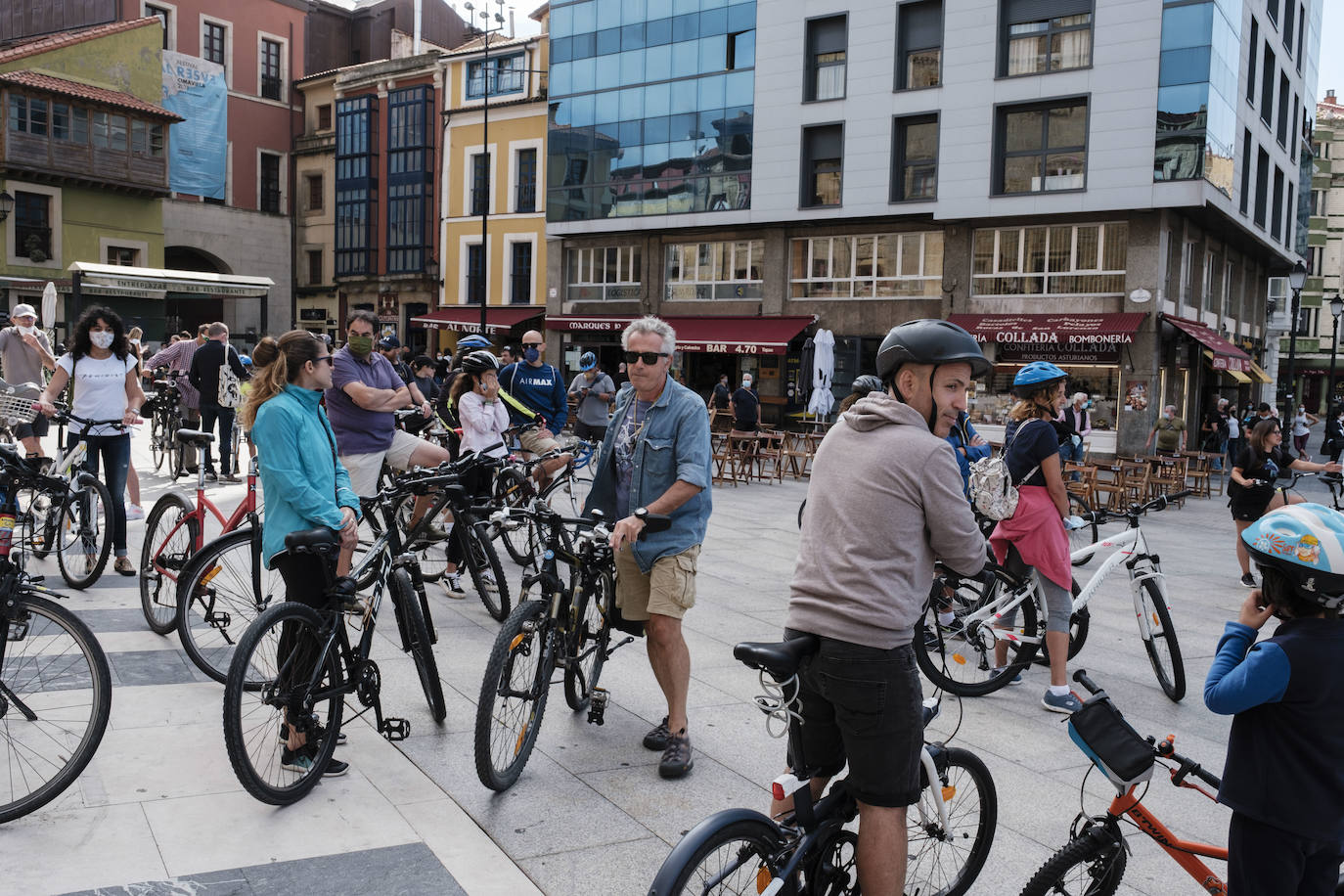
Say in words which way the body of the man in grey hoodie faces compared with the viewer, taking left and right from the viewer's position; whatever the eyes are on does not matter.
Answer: facing away from the viewer and to the right of the viewer

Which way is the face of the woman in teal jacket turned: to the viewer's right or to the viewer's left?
to the viewer's right

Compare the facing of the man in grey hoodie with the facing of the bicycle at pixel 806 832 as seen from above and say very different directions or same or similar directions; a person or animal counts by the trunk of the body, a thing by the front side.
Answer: same or similar directions

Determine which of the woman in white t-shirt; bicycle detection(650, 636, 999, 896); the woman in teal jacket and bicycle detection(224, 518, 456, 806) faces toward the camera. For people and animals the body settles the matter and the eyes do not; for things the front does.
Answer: the woman in white t-shirt

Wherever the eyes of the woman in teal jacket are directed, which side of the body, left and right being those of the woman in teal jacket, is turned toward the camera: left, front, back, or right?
right

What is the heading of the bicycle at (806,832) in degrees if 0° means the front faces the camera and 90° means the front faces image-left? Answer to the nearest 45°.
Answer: approximately 225°

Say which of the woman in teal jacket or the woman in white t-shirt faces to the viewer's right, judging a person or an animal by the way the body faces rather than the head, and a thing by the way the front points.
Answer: the woman in teal jacket

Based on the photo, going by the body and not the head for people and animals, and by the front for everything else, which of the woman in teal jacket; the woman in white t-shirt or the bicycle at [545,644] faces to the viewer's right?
the woman in teal jacket

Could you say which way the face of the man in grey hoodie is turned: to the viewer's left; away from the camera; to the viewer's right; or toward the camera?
to the viewer's right

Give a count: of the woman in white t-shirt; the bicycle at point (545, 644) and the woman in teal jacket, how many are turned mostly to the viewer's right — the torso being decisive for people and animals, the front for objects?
1

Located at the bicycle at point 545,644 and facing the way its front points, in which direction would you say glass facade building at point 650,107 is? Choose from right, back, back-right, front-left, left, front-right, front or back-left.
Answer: back-right

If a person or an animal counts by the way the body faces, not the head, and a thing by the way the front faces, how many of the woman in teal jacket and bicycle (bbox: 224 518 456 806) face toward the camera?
0

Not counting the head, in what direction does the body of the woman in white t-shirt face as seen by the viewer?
toward the camera

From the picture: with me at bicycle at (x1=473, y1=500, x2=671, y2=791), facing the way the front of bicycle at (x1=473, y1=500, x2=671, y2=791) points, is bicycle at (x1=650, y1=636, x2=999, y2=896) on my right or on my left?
on my left

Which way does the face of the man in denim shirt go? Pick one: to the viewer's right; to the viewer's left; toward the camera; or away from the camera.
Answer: toward the camera

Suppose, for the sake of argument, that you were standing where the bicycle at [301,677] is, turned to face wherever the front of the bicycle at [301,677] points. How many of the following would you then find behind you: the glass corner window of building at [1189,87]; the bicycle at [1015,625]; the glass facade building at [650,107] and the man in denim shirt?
0
